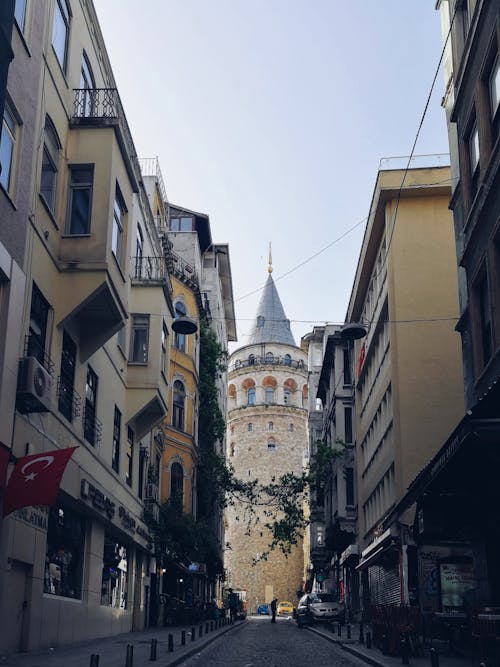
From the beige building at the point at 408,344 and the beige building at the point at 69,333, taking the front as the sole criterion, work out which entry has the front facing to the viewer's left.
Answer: the beige building at the point at 408,344

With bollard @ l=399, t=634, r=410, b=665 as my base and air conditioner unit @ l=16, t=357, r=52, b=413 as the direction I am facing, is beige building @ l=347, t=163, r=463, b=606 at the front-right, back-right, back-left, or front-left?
back-right

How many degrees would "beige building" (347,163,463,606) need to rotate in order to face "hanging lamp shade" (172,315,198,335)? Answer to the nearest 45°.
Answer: approximately 45° to its left

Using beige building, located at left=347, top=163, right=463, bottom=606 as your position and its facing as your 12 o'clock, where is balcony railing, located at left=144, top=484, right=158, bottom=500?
The balcony railing is roughly at 12 o'clock from the beige building.

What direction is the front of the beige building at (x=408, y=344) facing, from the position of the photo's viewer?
facing to the left of the viewer

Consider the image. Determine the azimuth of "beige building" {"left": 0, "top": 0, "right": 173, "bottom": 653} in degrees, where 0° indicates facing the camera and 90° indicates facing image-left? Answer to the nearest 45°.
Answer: approximately 270°

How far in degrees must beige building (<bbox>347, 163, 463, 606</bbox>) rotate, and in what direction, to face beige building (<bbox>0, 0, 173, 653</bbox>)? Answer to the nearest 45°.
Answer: approximately 45° to its left

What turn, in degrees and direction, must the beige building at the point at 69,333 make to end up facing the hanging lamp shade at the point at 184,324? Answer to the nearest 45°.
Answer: approximately 45° to its left

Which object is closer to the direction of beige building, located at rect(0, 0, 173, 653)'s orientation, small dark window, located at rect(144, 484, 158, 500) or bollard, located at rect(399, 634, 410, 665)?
the bollard

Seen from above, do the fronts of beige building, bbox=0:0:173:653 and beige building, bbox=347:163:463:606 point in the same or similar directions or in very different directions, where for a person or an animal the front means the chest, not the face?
very different directions

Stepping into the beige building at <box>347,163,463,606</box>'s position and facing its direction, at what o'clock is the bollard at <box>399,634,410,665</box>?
The bollard is roughly at 9 o'clock from the beige building.

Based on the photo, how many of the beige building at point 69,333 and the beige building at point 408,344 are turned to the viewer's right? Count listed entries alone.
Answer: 1
